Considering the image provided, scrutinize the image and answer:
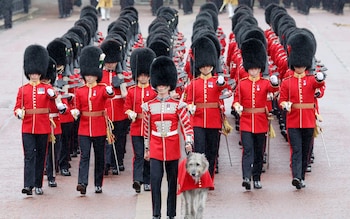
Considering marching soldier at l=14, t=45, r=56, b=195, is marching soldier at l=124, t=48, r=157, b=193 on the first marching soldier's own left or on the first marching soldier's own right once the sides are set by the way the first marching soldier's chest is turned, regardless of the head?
on the first marching soldier's own left

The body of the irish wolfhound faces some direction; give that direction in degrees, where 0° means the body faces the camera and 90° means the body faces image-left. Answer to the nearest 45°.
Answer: approximately 0°

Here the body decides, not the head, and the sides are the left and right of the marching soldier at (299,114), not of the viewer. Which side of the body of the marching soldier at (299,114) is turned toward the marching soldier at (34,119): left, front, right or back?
right

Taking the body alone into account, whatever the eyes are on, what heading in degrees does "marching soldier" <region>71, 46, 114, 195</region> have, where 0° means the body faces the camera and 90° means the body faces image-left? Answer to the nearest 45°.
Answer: approximately 0°
